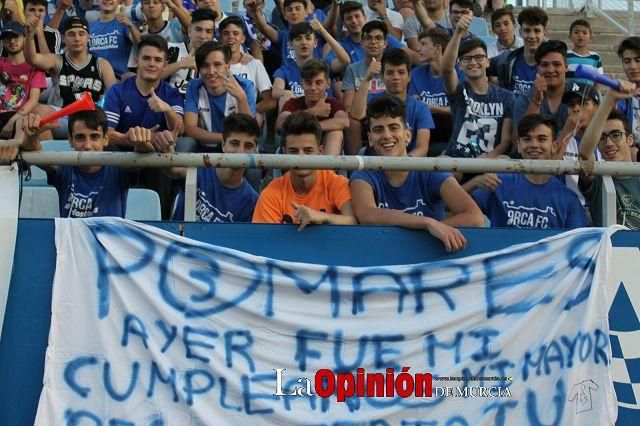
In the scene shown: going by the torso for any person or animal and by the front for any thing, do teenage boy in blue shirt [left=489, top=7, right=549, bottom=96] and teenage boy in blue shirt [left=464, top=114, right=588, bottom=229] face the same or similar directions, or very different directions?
same or similar directions

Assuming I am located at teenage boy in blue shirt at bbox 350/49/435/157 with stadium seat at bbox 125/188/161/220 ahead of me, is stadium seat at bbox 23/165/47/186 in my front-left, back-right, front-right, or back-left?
front-right

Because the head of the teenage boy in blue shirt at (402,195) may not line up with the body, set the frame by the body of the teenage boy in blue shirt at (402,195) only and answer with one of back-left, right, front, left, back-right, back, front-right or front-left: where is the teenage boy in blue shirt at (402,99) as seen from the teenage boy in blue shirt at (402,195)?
back

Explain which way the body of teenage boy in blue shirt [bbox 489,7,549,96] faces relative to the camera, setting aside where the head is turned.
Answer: toward the camera

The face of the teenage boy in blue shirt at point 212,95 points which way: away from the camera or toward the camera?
toward the camera

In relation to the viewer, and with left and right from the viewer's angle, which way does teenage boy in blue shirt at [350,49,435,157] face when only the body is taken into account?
facing the viewer

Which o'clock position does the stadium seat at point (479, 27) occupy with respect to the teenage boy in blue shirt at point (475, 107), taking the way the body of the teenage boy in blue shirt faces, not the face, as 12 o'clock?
The stadium seat is roughly at 6 o'clock from the teenage boy in blue shirt.

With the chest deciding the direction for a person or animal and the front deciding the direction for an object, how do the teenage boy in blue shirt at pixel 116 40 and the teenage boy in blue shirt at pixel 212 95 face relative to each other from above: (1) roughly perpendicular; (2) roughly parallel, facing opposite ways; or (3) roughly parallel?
roughly parallel

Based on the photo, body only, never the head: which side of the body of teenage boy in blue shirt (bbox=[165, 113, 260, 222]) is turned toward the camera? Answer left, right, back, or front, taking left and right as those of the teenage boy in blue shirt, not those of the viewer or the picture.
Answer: front

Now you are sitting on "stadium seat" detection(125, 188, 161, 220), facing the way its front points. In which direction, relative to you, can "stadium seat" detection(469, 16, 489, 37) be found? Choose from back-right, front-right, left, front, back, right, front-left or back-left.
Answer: back-left

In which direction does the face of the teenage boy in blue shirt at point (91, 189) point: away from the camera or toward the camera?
toward the camera

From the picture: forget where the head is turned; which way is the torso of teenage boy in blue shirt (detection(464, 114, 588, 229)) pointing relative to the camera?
toward the camera

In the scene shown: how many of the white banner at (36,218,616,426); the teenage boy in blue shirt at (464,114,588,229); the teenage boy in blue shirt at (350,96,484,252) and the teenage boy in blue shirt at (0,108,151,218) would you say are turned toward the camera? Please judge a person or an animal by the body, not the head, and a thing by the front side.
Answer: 4

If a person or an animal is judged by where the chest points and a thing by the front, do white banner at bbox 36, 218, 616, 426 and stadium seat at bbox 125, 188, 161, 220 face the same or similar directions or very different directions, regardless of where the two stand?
same or similar directions

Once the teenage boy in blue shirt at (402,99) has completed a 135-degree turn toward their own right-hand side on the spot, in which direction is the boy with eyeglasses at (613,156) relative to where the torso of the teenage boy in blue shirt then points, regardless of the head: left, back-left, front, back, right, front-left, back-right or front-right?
back
